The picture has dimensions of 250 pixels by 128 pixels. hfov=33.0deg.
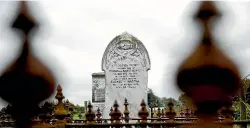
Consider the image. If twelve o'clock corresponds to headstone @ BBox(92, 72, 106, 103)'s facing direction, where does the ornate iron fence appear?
The ornate iron fence is roughly at 12 o'clock from the headstone.

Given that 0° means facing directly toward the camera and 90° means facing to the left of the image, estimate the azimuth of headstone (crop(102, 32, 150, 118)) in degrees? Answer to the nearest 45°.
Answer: approximately 0°

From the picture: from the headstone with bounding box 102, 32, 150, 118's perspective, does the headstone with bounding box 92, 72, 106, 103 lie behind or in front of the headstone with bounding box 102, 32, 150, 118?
behind

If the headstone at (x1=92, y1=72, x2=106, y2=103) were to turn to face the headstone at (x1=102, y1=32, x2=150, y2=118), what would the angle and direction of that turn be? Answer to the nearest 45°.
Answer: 0° — it already faces it

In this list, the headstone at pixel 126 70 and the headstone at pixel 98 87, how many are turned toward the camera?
2
